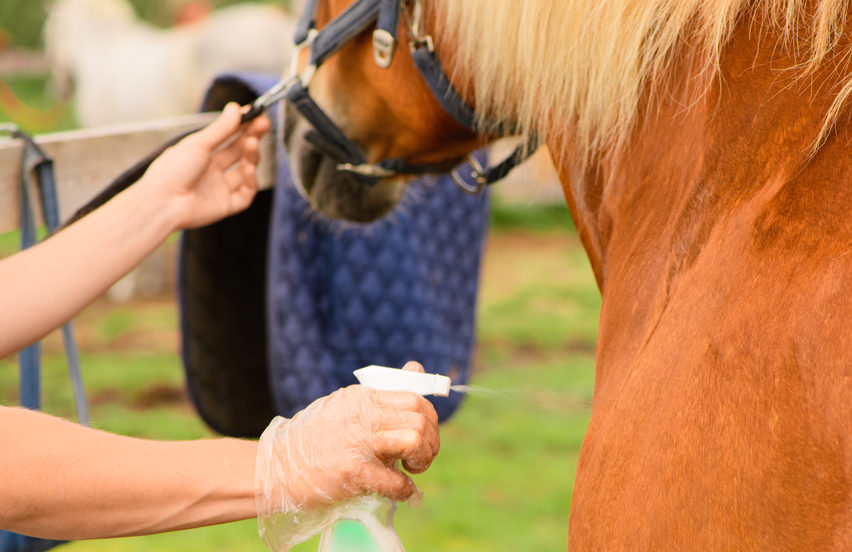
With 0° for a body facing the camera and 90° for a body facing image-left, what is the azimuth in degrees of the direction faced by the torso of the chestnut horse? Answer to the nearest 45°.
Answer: approximately 90°

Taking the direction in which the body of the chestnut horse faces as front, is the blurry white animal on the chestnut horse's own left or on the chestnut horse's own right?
on the chestnut horse's own right
